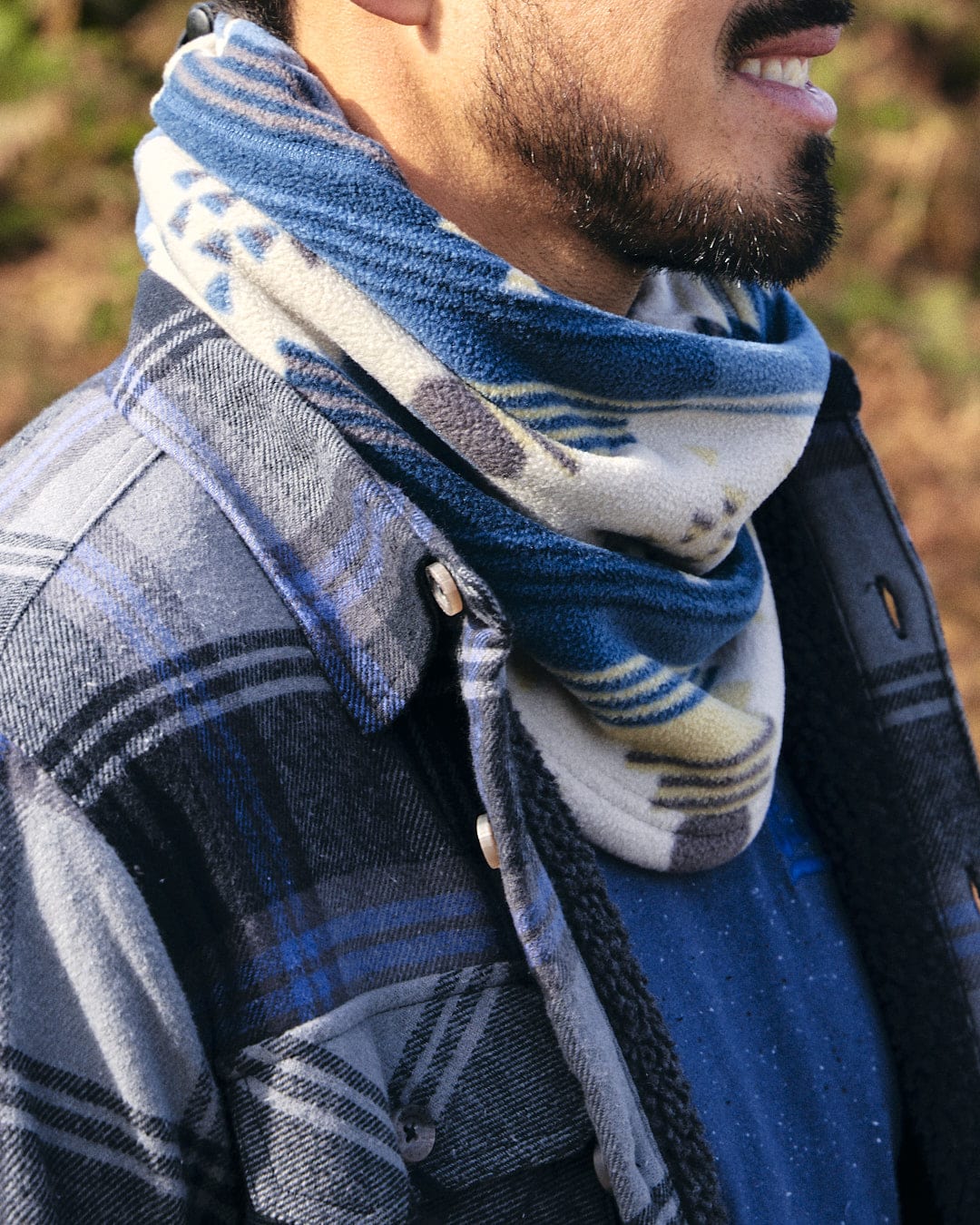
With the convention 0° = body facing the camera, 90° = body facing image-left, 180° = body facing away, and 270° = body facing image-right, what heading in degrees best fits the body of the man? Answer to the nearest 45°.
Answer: approximately 315°

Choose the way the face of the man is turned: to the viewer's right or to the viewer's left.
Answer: to the viewer's right
